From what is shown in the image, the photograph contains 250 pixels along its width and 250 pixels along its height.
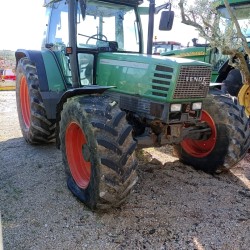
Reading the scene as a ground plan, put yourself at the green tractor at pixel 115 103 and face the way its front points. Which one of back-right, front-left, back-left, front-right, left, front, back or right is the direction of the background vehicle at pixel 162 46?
back-left

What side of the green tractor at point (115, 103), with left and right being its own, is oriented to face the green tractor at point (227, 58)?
left

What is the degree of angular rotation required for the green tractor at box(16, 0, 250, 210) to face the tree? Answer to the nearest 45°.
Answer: approximately 90° to its left

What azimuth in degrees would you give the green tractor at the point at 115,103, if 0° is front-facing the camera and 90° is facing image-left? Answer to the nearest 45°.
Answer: approximately 315°
